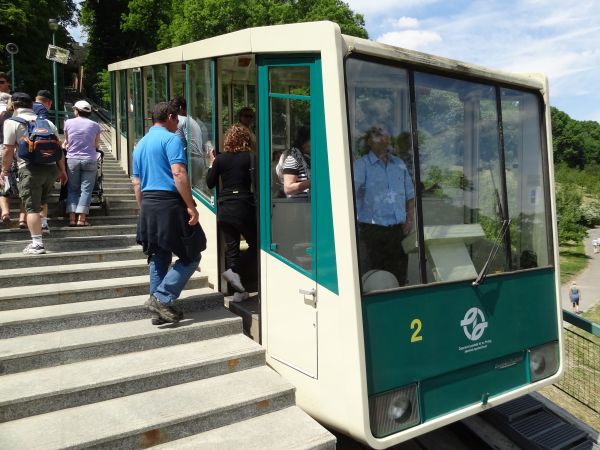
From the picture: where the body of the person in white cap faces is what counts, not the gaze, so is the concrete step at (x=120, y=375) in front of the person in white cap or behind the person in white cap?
behind

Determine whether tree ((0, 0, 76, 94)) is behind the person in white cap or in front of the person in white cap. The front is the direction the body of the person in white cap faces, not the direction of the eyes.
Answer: in front

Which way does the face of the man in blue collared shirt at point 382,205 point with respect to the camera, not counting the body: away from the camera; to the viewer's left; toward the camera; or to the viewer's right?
toward the camera

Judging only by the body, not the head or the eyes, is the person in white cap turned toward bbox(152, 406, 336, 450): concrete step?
no

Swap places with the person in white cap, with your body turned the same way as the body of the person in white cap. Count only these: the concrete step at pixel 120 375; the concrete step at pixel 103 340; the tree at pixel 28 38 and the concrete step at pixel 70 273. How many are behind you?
3

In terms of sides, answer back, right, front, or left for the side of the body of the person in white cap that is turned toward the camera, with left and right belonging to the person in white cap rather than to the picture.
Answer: back

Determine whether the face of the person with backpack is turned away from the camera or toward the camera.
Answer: away from the camera

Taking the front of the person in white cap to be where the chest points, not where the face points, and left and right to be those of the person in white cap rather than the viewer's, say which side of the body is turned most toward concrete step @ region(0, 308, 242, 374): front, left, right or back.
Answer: back

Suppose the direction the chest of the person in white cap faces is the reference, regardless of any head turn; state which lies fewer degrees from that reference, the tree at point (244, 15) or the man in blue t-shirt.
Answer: the tree

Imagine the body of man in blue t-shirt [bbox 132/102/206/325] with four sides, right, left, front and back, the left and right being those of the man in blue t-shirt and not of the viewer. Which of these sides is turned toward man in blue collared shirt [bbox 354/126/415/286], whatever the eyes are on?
right

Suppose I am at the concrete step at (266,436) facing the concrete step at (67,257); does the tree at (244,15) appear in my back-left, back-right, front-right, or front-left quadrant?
front-right

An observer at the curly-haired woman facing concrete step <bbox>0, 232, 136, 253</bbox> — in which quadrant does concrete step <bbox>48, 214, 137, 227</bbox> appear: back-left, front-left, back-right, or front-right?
front-right
